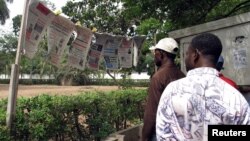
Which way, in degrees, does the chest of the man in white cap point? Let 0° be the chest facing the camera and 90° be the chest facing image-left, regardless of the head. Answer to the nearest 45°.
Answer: approximately 135°

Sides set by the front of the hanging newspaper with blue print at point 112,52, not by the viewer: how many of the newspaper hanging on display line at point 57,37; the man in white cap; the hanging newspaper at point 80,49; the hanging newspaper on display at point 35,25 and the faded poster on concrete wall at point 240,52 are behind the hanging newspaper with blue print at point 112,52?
0

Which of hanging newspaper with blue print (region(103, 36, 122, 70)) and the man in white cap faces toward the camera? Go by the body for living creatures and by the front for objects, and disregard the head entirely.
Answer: the hanging newspaper with blue print

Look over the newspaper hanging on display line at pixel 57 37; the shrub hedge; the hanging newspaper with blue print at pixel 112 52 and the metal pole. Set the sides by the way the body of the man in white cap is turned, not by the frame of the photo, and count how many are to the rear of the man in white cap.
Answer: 0

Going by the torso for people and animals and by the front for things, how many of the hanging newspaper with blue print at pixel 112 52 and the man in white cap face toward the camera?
1

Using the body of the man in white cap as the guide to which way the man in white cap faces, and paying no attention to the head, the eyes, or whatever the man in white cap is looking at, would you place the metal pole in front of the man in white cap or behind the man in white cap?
in front

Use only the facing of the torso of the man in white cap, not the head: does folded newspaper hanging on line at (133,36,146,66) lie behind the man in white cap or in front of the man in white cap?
in front

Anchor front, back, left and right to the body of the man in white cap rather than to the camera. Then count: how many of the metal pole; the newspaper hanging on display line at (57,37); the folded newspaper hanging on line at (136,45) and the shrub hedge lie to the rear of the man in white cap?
0

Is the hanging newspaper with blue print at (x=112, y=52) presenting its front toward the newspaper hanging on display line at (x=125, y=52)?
no

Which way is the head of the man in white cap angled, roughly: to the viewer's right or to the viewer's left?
to the viewer's left

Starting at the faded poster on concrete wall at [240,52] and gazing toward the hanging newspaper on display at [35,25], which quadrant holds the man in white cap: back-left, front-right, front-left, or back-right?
front-left

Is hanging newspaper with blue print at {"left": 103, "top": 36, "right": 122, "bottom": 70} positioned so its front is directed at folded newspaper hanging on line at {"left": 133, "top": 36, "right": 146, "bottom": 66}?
no

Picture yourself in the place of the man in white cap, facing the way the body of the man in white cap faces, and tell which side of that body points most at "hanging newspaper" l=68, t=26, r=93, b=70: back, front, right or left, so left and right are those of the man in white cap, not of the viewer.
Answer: front

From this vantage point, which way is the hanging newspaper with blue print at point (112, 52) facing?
toward the camera

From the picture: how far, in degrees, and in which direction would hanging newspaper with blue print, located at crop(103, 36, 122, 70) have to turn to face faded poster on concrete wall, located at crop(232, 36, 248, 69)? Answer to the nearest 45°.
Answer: approximately 45° to its left
